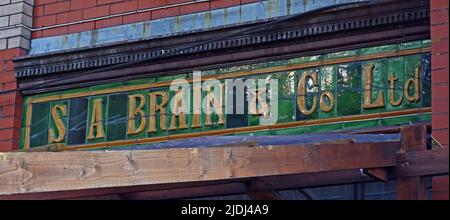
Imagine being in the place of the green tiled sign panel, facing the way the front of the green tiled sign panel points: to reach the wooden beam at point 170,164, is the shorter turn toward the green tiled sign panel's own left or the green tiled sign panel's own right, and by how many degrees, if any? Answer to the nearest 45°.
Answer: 0° — it already faces it

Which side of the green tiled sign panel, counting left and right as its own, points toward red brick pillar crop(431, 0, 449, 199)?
left

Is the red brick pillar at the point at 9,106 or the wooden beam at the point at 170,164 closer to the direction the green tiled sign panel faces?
the wooden beam

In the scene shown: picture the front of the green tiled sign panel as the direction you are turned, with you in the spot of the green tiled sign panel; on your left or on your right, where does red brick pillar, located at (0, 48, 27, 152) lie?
on your right

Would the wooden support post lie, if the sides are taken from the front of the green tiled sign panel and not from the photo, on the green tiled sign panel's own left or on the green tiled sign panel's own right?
on the green tiled sign panel's own left
